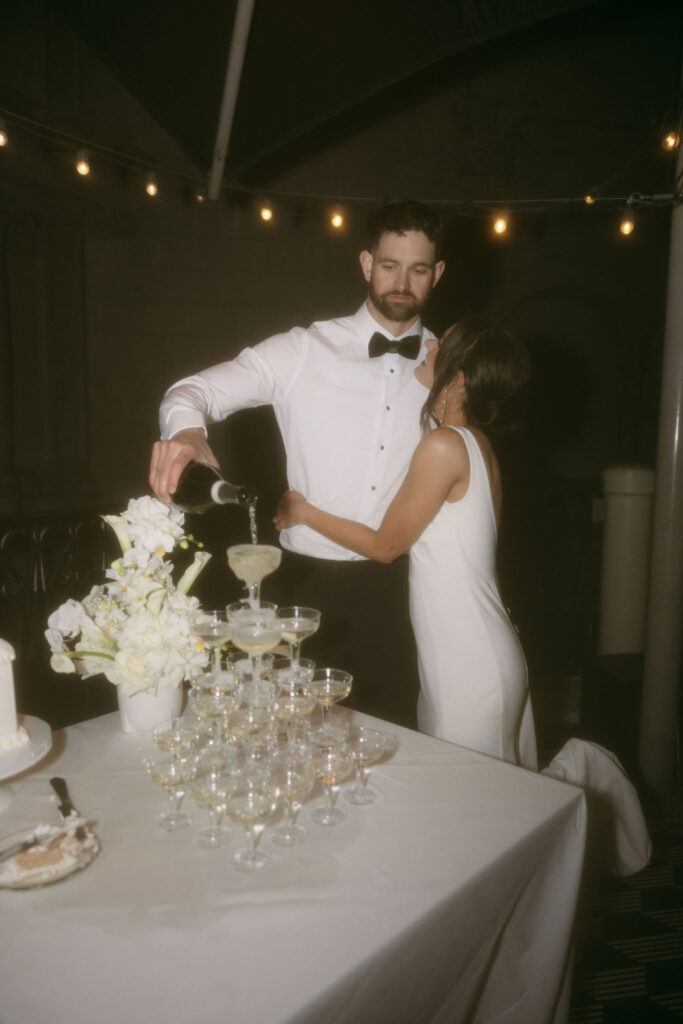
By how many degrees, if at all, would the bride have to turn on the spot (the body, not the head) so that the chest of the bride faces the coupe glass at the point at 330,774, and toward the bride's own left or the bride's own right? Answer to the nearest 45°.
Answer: approximately 90° to the bride's own left

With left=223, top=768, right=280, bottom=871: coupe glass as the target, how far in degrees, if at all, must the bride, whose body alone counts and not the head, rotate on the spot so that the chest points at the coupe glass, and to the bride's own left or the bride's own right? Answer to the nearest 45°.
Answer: approximately 90° to the bride's own left

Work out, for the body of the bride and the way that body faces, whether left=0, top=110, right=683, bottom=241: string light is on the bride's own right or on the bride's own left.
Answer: on the bride's own right

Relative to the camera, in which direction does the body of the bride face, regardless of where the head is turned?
to the viewer's left

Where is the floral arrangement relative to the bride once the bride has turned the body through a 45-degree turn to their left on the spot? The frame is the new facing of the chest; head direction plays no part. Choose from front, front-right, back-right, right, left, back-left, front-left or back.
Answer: front

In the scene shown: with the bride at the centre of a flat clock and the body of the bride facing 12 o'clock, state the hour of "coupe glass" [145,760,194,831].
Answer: The coupe glass is roughly at 10 o'clock from the bride.

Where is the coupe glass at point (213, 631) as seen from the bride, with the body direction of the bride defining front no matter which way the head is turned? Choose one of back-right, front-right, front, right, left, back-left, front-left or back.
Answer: front-left

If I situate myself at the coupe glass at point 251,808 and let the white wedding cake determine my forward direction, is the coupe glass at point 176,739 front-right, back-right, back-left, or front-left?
front-right
